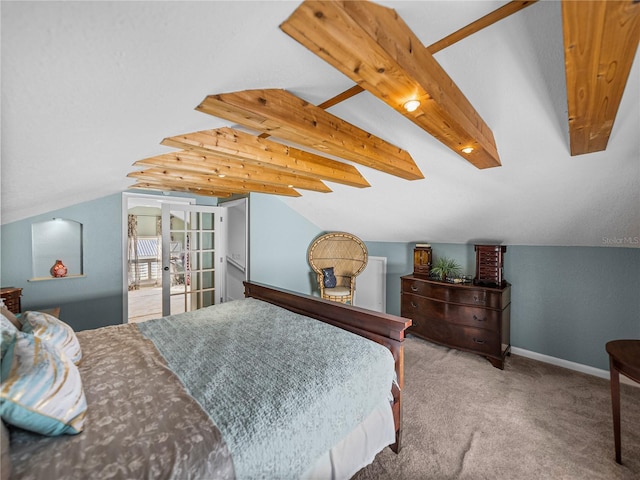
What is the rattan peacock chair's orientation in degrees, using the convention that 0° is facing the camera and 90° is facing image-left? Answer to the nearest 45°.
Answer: approximately 0°

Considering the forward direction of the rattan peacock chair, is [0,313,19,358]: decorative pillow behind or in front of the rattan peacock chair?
in front

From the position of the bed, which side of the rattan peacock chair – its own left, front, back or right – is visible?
front

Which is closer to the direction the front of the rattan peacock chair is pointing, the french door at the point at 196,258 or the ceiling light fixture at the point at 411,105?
the ceiling light fixture

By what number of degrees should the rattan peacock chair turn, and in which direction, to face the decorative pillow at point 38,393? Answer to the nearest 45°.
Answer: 0° — it already faces it

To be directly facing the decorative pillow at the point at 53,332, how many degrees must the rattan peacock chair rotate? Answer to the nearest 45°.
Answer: approximately 45° to its right

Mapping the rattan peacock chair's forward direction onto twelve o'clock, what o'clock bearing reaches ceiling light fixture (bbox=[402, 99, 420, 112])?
The ceiling light fixture is roughly at 12 o'clock from the rattan peacock chair.

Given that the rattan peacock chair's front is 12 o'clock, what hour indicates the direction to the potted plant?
The potted plant is roughly at 10 o'clock from the rattan peacock chair.

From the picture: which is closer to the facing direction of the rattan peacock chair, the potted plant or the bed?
the bed

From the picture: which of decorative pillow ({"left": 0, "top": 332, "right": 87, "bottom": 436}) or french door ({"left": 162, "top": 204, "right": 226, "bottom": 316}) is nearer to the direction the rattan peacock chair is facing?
the decorative pillow
